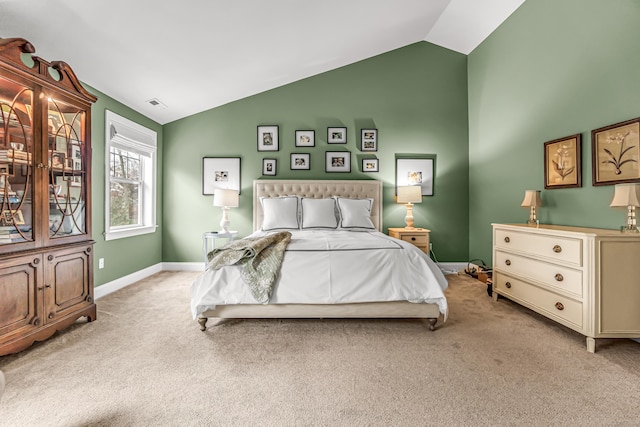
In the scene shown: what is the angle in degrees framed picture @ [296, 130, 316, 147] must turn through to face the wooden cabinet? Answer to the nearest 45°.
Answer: approximately 45° to its right

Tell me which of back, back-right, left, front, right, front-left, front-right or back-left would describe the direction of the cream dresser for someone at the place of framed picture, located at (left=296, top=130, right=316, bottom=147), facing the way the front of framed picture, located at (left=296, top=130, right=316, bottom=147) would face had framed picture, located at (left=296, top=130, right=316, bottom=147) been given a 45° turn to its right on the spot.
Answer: left

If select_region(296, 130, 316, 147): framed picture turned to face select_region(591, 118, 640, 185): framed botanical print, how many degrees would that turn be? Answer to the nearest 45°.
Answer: approximately 45° to its left

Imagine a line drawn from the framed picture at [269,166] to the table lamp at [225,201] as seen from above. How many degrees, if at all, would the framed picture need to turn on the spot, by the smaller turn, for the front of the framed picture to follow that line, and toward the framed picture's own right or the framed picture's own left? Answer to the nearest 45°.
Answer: approximately 90° to the framed picture's own right

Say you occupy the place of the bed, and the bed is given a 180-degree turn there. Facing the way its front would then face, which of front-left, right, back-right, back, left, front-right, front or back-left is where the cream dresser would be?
right

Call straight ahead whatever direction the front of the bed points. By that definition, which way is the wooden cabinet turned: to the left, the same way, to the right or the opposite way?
to the left

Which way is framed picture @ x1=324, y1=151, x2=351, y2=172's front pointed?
toward the camera

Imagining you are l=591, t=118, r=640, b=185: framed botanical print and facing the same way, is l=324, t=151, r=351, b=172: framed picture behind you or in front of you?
in front

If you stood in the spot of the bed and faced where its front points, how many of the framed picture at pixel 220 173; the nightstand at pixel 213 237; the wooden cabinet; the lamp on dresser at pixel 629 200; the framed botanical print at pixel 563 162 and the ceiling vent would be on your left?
2

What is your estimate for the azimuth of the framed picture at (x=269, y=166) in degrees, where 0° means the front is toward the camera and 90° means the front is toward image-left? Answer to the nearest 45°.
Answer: approximately 0°

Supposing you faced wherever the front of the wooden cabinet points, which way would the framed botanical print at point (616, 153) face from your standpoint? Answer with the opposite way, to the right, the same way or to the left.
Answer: the opposite way

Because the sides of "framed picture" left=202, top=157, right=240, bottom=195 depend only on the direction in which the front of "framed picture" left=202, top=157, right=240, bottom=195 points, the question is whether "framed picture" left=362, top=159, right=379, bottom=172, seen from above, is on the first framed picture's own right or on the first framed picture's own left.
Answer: on the first framed picture's own left

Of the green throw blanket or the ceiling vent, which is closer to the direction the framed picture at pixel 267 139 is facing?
the green throw blanket

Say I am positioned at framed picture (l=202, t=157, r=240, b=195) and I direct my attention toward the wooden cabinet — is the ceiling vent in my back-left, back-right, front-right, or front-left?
front-right

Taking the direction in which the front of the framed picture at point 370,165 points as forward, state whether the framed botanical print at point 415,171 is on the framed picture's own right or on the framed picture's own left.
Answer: on the framed picture's own left

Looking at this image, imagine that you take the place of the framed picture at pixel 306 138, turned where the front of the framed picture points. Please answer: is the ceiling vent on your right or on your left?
on your right

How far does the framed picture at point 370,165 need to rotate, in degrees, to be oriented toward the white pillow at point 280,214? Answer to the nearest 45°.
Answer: approximately 45° to its right

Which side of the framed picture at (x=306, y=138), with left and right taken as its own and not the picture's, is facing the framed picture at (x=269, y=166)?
right

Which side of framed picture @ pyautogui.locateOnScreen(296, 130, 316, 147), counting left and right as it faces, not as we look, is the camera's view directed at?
front
